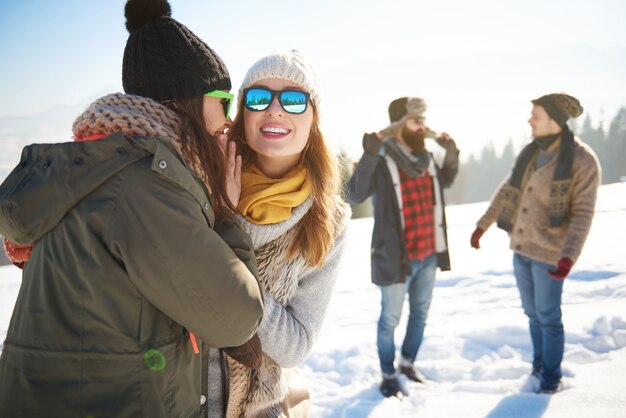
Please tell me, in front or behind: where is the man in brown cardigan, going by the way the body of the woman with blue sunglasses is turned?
behind

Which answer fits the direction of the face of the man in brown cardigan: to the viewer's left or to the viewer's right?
to the viewer's left

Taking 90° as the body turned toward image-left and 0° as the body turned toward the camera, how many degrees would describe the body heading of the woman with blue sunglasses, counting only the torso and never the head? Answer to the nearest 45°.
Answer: approximately 45°

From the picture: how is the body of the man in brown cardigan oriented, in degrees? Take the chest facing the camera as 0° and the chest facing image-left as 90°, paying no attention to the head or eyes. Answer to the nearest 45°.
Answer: approximately 45°
